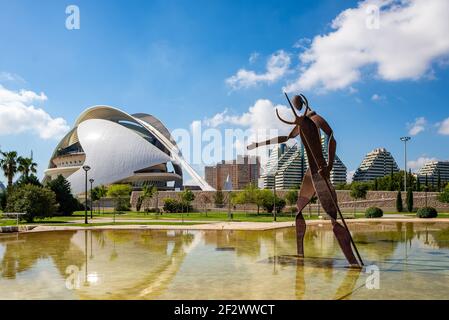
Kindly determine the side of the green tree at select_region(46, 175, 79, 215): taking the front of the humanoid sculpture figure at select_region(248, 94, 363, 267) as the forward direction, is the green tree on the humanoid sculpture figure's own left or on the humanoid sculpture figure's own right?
on the humanoid sculpture figure's own right

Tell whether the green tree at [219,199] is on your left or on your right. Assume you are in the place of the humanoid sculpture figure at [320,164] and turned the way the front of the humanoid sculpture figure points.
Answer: on your right

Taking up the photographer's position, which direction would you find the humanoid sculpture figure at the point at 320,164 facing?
facing the viewer and to the left of the viewer

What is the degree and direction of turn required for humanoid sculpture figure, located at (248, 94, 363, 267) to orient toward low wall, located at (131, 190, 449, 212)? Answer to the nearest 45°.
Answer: approximately 135° to its right

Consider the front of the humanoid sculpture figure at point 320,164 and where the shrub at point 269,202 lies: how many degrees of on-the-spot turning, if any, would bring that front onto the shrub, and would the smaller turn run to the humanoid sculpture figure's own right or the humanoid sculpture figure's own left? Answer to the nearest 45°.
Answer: approximately 135° to the humanoid sculpture figure's own right

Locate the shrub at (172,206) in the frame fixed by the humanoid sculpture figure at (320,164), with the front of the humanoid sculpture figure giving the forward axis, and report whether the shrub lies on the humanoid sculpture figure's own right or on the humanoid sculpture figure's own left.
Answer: on the humanoid sculpture figure's own right
